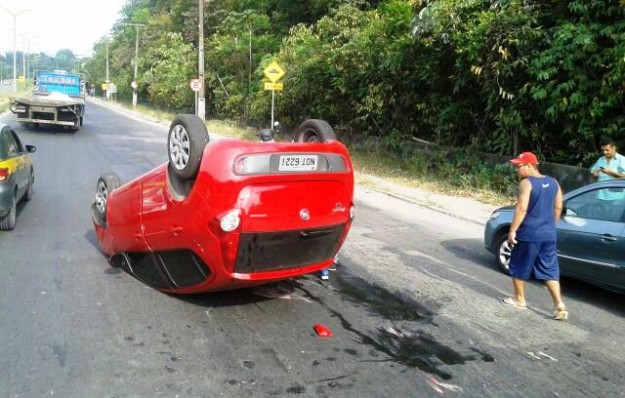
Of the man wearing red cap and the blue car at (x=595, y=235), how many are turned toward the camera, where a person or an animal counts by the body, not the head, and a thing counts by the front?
0

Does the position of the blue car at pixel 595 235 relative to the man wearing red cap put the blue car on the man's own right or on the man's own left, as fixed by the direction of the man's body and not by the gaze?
on the man's own right

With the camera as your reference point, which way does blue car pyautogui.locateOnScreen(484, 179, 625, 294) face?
facing away from the viewer and to the left of the viewer

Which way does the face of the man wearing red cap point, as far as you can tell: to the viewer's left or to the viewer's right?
to the viewer's left

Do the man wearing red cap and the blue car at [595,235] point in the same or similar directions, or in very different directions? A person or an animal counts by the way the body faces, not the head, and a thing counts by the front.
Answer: same or similar directions

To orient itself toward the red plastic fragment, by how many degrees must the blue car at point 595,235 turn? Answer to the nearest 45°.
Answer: approximately 90° to its left

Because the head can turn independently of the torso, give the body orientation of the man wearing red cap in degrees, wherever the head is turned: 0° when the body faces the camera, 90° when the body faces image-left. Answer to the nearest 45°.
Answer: approximately 135°

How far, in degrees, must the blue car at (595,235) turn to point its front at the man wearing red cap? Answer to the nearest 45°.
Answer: approximately 90° to its left
